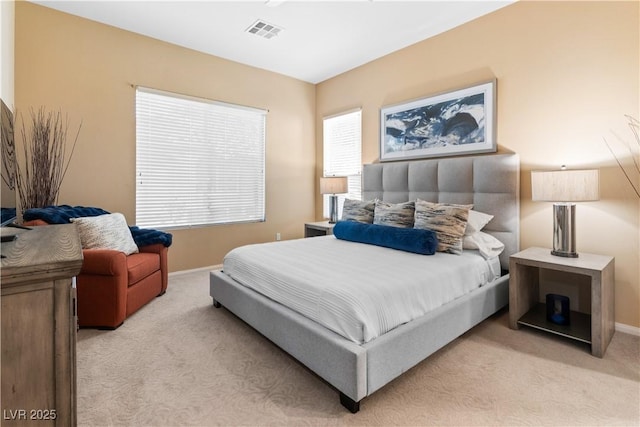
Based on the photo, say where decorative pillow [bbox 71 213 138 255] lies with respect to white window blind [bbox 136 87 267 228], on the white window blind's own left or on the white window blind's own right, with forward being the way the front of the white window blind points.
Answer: on the white window blind's own right

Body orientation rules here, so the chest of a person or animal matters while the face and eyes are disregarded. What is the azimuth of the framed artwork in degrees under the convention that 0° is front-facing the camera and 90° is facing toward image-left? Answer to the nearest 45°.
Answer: approximately 45°

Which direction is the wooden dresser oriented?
to the viewer's right

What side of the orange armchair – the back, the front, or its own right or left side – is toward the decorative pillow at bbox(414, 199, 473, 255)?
front

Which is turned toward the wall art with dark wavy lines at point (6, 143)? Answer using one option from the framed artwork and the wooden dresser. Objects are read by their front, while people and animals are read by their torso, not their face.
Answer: the framed artwork

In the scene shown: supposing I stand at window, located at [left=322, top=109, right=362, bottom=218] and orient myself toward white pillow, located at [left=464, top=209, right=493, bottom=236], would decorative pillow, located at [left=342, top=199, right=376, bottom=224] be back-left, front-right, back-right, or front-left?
front-right

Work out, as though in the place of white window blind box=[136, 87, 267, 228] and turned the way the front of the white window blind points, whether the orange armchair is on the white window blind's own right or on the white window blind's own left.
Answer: on the white window blind's own right

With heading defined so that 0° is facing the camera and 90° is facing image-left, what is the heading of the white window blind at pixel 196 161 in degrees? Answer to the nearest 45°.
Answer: approximately 315°

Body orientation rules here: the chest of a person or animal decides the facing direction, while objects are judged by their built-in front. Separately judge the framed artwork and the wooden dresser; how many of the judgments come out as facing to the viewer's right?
1

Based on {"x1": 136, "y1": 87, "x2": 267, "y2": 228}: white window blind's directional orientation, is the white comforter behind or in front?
in front

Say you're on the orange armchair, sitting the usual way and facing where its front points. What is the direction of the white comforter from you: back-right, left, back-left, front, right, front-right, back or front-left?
front

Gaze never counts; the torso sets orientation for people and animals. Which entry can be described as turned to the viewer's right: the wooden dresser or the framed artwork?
the wooden dresser

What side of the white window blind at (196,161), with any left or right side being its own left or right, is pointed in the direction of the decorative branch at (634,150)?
front

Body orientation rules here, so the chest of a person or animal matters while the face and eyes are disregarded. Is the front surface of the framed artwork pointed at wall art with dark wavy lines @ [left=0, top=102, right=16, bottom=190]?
yes

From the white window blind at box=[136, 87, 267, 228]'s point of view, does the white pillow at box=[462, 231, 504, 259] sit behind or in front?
in front
